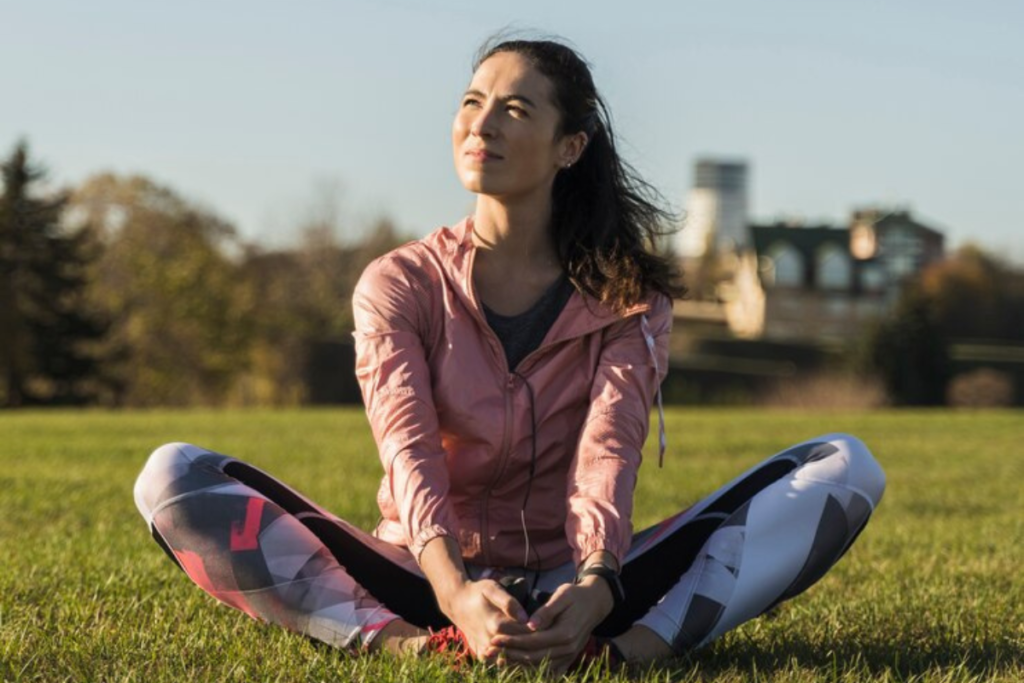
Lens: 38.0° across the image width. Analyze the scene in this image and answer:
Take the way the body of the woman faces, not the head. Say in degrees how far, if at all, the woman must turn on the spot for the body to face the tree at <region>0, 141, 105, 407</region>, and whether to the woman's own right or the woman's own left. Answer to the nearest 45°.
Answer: approximately 180°

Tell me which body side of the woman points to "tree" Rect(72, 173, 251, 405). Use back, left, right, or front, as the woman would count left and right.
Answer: back

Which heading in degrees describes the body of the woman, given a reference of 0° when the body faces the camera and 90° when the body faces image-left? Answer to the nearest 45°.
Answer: approximately 0°
